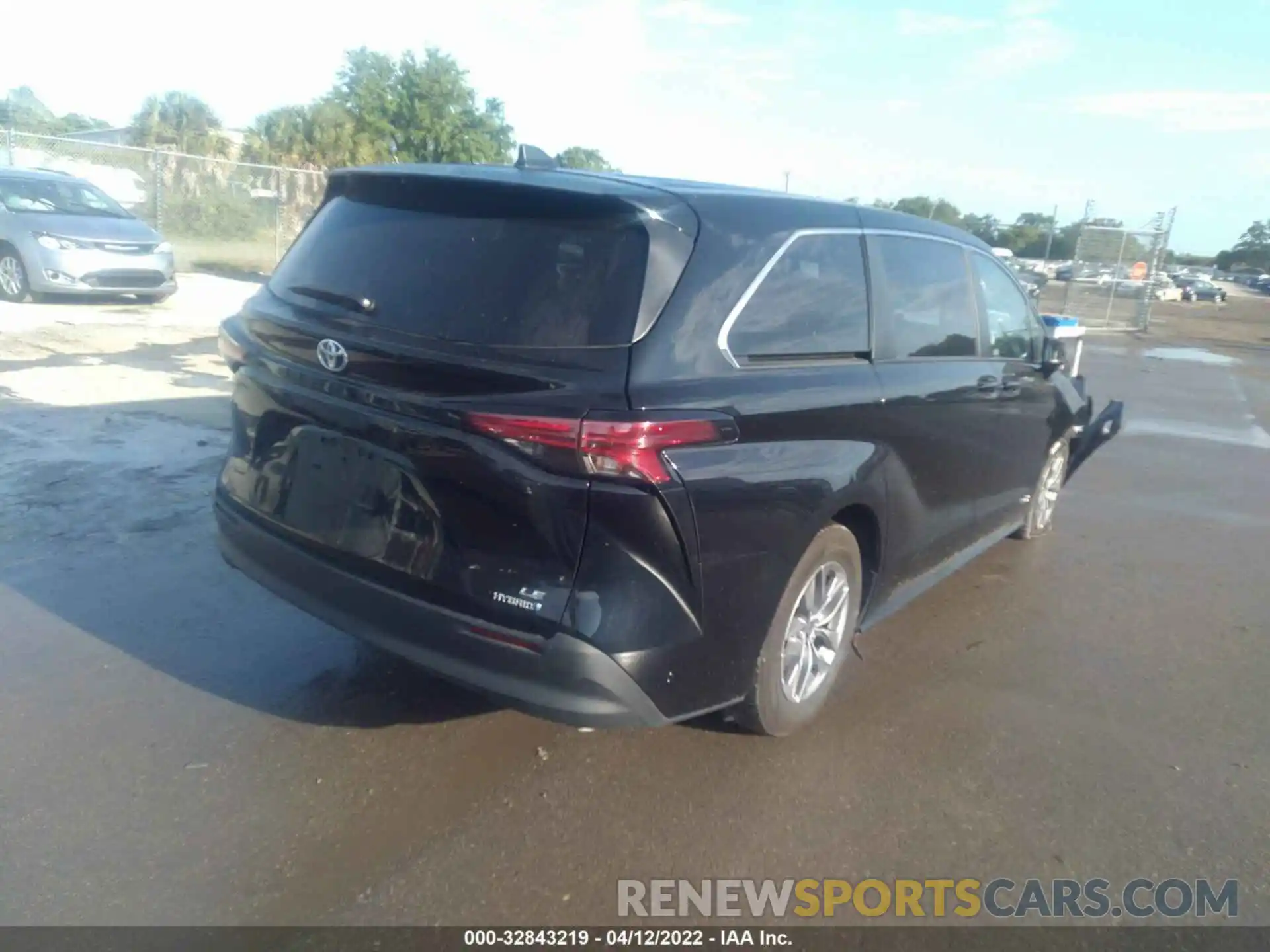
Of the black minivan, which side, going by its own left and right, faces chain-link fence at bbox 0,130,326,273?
left

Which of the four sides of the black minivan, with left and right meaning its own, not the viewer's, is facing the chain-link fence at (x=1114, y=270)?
front

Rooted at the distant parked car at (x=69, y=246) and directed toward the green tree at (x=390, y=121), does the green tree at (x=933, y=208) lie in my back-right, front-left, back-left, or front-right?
front-right

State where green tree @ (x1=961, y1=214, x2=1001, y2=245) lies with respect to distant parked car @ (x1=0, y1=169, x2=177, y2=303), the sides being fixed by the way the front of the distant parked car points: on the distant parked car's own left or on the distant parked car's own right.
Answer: on the distant parked car's own left

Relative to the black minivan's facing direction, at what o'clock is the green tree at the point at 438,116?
The green tree is roughly at 10 o'clock from the black minivan.

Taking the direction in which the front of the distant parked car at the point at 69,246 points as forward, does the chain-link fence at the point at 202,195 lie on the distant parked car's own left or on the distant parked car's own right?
on the distant parked car's own left

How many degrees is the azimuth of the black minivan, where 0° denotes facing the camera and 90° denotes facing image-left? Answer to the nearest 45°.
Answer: approximately 225°

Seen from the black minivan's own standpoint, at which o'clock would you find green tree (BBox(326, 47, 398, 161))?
The green tree is roughly at 10 o'clock from the black minivan.

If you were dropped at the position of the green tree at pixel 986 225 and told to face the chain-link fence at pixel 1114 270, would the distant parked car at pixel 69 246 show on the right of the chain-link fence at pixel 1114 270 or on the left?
right

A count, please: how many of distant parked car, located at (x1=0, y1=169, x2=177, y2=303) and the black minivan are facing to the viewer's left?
0

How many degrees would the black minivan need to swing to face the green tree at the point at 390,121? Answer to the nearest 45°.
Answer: approximately 45° to its left

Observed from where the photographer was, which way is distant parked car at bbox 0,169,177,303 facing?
facing the viewer and to the right of the viewer
